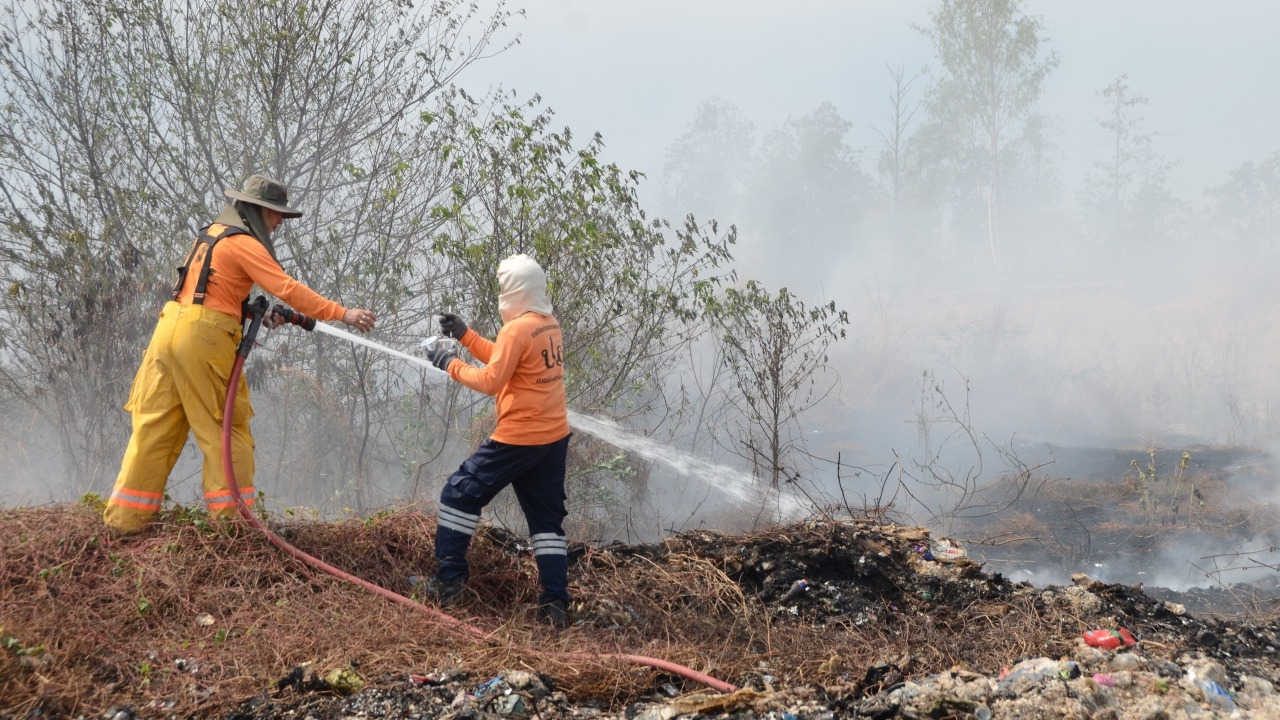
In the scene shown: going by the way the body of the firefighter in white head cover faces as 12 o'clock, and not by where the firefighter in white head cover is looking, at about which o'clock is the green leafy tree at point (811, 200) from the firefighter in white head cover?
The green leafy tree is roughly at 2 o'clock from the firefighter in white head cover.

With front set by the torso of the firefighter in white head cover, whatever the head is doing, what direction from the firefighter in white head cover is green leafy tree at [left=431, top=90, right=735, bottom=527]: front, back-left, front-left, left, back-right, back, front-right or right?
front-right

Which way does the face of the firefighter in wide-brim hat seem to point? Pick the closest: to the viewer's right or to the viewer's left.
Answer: to the viewer's right

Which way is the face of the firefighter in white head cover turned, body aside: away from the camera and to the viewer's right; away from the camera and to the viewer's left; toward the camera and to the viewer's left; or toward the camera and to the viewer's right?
away from the camera and to the viewer's left

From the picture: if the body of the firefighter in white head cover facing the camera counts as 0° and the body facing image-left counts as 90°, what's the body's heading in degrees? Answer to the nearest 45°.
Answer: approximately 135°

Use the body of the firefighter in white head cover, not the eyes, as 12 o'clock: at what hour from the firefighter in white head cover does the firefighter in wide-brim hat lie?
The firefighter in wide-brim hat is roughly at 11 o'clock from the firefighter in white head cover.

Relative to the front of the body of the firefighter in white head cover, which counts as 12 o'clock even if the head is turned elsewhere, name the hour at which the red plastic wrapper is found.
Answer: The red plastic wrapper is roughly at 5 o'clock from the firefighter in white head cover.
